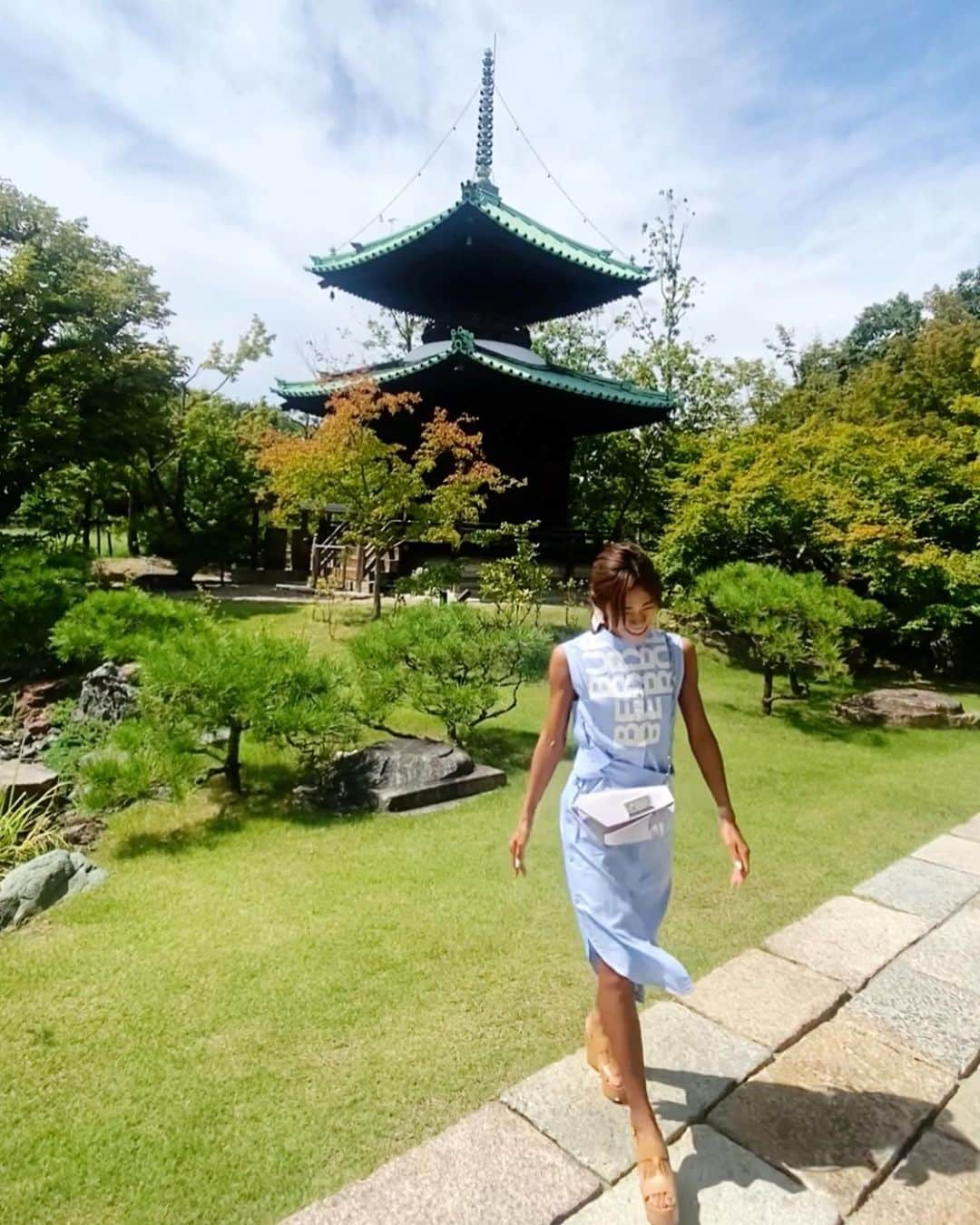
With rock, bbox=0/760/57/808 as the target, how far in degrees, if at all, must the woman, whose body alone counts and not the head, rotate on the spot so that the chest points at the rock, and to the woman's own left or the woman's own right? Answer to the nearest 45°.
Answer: approximately 135° to the woman's own right

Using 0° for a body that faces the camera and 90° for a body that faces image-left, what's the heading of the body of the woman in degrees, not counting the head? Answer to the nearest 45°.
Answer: approximately 0°

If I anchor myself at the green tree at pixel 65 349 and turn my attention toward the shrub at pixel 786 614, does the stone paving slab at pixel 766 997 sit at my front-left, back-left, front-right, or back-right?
front-right

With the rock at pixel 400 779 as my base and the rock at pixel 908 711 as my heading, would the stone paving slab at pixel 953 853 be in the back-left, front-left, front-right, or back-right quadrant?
front-right

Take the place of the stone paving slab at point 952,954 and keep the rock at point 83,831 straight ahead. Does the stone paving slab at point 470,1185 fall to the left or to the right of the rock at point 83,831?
left

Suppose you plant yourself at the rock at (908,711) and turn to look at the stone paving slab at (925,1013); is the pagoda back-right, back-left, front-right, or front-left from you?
back-right

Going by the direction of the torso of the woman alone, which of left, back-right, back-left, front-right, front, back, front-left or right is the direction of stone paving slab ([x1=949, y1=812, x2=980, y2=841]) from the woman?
back-left

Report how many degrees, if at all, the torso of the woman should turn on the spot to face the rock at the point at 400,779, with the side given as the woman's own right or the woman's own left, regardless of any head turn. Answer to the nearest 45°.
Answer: approximately 135° to the woman's own right

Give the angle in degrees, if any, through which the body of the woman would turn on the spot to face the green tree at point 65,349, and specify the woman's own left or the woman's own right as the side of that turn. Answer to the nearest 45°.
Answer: approximately 135° to the woman's own right

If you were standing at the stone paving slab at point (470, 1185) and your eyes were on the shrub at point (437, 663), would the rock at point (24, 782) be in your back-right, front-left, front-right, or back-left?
front-left

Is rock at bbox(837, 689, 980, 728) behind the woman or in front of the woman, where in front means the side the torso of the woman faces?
behind

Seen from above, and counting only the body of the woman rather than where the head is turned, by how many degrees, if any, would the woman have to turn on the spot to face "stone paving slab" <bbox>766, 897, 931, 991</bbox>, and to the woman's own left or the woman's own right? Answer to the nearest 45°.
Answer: approximately 135° to the woman's own left

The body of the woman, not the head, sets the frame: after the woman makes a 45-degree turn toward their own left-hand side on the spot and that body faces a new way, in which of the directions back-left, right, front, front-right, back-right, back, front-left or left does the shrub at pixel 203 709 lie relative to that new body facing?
back

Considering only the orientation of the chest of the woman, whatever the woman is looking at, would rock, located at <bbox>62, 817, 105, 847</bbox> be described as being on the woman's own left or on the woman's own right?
on the woman's own right
